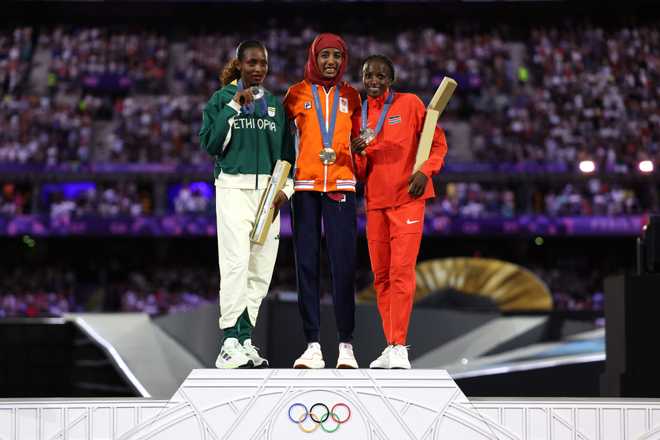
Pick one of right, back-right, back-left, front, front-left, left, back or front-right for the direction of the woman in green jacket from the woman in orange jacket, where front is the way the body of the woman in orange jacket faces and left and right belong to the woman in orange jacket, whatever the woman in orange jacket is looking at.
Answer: right

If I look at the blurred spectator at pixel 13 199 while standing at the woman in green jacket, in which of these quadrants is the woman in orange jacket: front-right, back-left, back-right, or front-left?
back-right

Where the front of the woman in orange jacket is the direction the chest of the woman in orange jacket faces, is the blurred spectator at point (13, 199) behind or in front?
behind

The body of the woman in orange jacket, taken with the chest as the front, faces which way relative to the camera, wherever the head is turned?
toward the camera

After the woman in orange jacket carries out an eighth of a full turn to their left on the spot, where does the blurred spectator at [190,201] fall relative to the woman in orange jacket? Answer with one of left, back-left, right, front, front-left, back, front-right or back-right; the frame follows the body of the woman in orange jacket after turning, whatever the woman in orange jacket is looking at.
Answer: back-left
